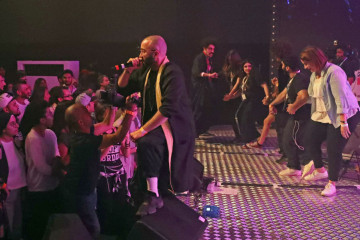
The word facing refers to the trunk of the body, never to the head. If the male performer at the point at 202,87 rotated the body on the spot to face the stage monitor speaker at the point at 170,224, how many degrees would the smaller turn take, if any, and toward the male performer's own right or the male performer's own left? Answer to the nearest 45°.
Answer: approximately 45° to the male performer's own right

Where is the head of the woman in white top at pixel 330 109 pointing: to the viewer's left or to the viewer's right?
to the viewer's left

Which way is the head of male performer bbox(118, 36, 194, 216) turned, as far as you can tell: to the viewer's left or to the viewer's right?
to the viewer's left

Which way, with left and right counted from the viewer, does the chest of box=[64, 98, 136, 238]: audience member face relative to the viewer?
facing away from the viewer and to the right of the viewer

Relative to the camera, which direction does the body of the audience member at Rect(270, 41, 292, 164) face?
to the viewer's left

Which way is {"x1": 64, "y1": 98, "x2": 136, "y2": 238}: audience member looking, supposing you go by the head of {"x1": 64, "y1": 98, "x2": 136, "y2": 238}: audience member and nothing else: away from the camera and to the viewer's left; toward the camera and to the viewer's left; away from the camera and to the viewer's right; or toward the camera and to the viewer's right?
away from the camera and to the viewer's right

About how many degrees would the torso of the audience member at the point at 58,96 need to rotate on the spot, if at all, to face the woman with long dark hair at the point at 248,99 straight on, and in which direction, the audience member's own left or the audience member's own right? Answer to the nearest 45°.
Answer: approximately 45° to the audience member's own left

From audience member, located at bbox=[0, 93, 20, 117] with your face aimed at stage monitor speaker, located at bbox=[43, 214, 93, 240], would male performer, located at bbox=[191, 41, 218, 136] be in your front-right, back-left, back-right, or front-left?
back-left

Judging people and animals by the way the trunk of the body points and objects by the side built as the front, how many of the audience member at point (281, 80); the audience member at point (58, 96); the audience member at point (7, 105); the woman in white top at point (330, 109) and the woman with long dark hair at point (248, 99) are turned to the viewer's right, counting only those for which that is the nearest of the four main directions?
2

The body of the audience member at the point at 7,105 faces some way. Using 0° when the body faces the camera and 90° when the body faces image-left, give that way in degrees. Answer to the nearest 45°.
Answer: approximately 270°

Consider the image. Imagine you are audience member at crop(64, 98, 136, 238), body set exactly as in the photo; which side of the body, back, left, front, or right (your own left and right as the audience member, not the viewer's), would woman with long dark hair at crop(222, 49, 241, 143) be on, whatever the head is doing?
front

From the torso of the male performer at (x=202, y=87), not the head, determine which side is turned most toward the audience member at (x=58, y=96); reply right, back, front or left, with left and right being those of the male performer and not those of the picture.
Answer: right
